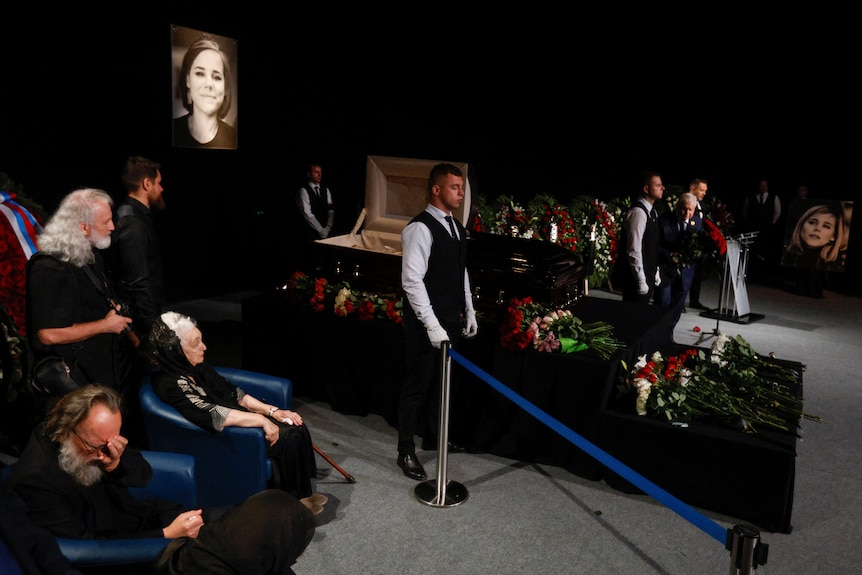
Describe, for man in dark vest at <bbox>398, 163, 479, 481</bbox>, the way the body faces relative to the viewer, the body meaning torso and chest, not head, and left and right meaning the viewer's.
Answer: facing the viewer and to the right of the viewer

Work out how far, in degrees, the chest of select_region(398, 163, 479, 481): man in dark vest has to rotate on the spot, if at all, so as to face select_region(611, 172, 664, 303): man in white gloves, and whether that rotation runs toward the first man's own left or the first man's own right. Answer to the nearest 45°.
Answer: approximately 90° to the first man's own left

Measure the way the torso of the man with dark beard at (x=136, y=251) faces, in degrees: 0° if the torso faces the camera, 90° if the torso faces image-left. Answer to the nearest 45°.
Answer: approximately 270°

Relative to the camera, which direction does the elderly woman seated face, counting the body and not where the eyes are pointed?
to the viewer's right

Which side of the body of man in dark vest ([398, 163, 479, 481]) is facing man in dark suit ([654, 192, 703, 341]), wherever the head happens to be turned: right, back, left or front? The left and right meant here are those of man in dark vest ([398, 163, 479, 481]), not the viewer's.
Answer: left

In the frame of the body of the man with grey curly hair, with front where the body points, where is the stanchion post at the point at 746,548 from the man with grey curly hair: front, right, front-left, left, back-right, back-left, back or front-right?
front-right

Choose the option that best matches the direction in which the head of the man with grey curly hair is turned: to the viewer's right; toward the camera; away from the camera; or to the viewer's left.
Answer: to the viewer's right

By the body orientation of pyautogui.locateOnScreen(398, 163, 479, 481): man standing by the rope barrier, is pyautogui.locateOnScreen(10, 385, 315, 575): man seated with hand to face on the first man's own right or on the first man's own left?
on the first man's own right

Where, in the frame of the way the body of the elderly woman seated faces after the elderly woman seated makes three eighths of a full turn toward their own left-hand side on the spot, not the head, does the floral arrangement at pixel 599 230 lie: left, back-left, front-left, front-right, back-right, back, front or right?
right

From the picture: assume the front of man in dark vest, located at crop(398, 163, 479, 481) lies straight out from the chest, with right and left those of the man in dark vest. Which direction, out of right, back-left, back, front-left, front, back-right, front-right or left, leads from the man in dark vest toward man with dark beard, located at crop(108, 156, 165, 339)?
back-right

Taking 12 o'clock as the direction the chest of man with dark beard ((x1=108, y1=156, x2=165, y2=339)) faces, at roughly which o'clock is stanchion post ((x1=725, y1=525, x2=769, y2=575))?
The stanchion post is roughly at 2 o'clock from the man with dark beard.

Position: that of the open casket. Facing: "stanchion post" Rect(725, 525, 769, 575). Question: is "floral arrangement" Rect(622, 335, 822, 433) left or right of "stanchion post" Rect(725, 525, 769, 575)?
left

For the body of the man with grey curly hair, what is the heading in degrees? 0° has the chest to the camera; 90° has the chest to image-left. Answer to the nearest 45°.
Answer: approximately 270°
